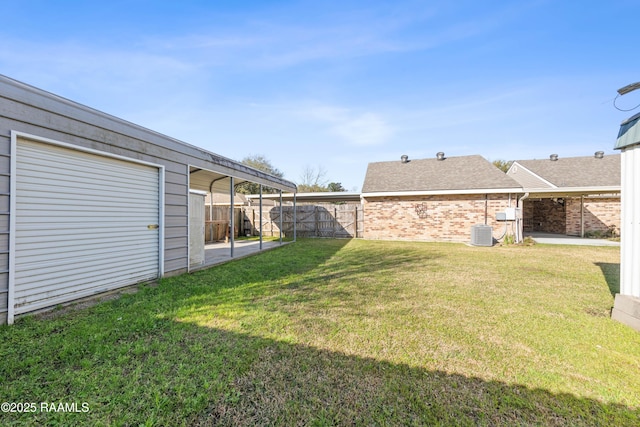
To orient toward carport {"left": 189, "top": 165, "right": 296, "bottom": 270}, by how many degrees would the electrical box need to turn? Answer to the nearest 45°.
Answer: approximately 45° to its right

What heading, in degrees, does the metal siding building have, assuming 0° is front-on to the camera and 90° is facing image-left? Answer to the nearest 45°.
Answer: approximately 315°

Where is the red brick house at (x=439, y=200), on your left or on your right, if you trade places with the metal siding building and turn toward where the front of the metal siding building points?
on your left

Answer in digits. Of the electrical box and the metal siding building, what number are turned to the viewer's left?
0

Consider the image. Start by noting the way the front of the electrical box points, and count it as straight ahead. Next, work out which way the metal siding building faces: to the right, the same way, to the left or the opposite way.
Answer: to the left

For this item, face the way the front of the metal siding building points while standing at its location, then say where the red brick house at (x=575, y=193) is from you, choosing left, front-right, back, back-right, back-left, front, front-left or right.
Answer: front-left

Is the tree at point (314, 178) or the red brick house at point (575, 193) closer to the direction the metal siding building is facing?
the red brick house

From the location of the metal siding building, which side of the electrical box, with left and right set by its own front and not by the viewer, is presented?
front

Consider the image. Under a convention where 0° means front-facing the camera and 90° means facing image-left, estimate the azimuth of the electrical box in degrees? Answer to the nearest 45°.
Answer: approximately 0°

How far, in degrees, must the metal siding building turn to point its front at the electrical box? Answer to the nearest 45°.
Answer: approximately 45° to its left

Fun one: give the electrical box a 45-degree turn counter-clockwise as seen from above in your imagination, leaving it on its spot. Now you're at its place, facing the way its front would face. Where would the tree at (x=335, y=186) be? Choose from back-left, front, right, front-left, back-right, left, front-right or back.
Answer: back

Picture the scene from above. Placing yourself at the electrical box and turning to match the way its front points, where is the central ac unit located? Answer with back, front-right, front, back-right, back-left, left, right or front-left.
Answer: front-right

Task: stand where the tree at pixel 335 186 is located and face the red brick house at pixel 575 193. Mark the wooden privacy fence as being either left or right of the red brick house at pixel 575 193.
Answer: right

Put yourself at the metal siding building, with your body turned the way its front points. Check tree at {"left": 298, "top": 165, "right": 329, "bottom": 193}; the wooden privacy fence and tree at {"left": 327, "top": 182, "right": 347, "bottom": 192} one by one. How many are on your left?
3
